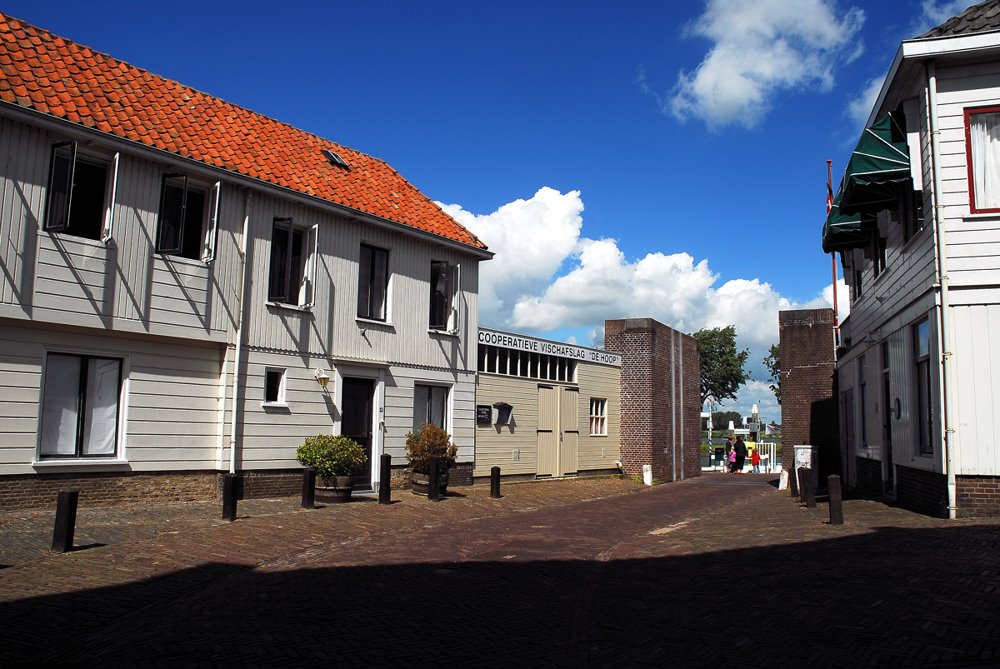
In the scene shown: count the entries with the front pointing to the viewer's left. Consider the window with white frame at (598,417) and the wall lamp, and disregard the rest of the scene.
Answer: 0

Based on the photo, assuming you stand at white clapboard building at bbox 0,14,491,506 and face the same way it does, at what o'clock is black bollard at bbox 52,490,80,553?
The black bollard is roughly at 2 o'clock from the white clapboard building.

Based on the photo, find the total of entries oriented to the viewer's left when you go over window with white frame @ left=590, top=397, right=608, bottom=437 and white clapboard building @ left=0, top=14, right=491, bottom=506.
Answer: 0

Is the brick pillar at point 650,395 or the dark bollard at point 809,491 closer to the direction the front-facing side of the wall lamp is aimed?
the dark bollard

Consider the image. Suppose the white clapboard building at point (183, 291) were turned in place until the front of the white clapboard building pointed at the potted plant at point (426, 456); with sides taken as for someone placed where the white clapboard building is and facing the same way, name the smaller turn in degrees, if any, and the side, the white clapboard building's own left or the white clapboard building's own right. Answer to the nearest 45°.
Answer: approximately 45° to the white clapboard building's own left

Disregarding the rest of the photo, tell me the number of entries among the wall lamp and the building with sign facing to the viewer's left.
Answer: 0

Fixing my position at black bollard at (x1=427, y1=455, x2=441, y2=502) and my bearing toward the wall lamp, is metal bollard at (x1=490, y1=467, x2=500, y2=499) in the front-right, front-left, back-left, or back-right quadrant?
back-right

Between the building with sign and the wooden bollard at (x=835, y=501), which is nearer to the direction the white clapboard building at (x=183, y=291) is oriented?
the wooden bollard

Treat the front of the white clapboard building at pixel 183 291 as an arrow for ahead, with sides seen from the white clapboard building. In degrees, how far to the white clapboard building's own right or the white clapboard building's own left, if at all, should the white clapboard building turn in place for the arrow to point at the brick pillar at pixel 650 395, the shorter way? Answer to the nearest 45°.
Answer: approximately 90° to the white clapboard building's own left

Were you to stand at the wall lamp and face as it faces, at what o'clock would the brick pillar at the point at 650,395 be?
The brick pillar is roughly at 9 o'clock from the wall lamp.

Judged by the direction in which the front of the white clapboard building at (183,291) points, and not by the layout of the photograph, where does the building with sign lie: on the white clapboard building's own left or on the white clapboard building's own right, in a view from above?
on the white clapboard building's own left

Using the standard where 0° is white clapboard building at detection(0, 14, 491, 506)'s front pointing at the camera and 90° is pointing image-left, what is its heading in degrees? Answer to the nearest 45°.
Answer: approximately 315°

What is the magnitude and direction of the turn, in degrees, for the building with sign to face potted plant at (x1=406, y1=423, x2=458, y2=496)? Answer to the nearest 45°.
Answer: approximately 45° to its right

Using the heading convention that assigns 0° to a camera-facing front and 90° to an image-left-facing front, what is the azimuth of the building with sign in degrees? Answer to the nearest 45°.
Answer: approximately 315°
